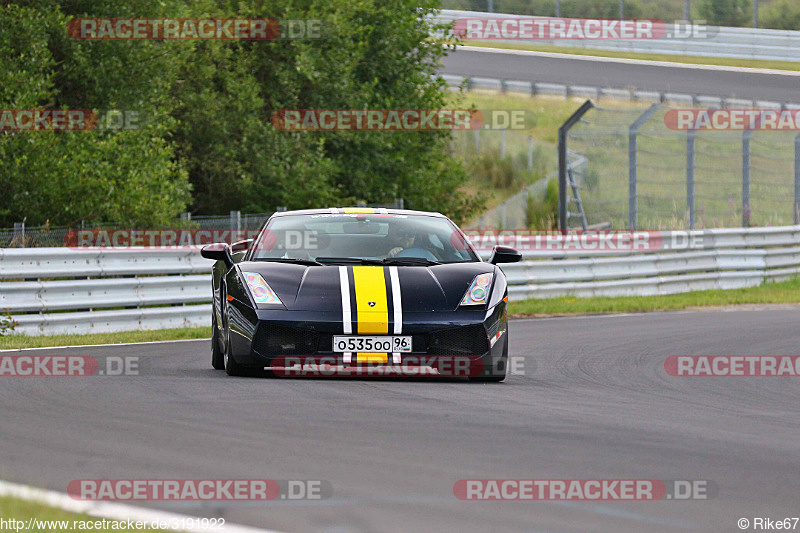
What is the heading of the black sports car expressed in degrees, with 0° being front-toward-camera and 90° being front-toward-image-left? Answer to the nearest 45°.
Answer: approximately 0°

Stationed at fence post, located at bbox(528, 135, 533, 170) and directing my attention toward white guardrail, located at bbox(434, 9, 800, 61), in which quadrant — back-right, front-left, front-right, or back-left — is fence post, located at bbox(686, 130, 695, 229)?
back-right

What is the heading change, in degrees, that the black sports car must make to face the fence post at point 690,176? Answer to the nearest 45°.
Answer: approximately 135° to its left

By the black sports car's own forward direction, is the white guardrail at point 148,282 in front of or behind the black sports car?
behind

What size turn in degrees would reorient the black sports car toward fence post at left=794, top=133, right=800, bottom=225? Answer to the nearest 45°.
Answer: approximately 135° to its left

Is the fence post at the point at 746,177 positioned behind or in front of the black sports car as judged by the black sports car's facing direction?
behind

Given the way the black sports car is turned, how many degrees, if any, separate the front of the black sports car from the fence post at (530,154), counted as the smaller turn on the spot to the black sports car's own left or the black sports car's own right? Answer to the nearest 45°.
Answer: approximately 180°

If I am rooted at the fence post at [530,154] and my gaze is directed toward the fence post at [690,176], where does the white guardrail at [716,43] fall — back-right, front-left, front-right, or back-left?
back-left

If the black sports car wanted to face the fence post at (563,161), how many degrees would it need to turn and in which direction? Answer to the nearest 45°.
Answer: approximately 180°
